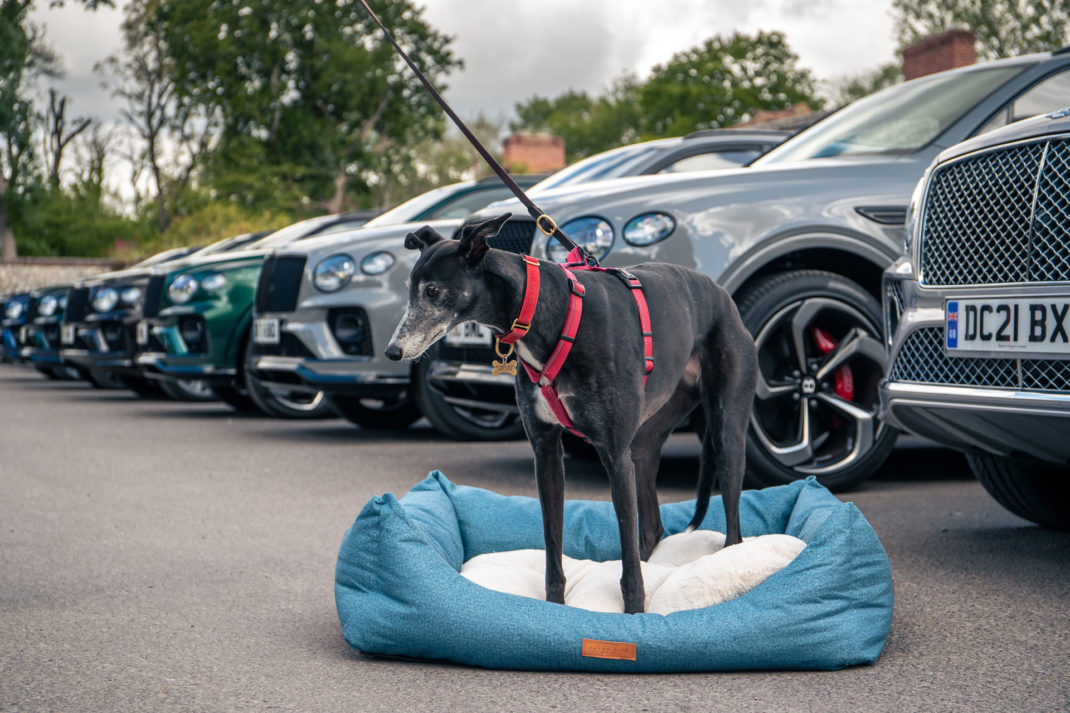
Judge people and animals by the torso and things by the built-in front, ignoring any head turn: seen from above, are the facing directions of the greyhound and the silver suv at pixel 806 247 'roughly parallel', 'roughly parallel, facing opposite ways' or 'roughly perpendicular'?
roughly parallel

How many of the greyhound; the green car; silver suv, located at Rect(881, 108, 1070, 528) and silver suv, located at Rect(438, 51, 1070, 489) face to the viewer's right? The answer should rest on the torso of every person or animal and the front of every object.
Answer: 0

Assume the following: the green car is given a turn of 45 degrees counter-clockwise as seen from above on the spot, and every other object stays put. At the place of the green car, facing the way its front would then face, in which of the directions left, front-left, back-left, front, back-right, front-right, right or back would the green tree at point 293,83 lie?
back

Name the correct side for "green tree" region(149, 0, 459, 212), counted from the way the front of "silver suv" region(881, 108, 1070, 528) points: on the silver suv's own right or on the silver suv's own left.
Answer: on the silver suv's own right

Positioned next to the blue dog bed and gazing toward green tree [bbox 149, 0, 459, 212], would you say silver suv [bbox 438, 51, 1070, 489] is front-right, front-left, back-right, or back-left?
front-right

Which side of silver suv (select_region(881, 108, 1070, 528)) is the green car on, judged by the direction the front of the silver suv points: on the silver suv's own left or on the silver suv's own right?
on the silver suv's own right

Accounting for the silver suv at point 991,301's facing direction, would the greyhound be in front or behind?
in front

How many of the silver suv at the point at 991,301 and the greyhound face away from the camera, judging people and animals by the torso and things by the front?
0

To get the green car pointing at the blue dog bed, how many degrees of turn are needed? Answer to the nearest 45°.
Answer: approximately 45° to its left

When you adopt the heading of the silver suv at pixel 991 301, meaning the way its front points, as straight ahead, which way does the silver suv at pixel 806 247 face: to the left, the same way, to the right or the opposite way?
the same way

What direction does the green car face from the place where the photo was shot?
facing the viewer and to the left of the viewer

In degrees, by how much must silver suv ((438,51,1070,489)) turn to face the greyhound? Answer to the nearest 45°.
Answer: approximately 45° to its left

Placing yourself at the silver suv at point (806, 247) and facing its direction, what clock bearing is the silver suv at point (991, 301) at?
the silver suv at point (991, 301) is roughly at 10 o'clock from the silver suv at point (806, 247).

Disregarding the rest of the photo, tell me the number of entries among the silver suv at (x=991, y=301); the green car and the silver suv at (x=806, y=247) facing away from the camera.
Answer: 0

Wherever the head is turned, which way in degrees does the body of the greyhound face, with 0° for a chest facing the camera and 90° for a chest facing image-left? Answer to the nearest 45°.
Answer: approximately 45°

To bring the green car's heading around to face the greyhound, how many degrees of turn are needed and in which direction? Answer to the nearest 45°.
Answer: approximately 45° to its left

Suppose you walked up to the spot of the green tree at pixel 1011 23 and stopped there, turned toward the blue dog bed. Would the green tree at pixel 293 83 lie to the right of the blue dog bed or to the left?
right
